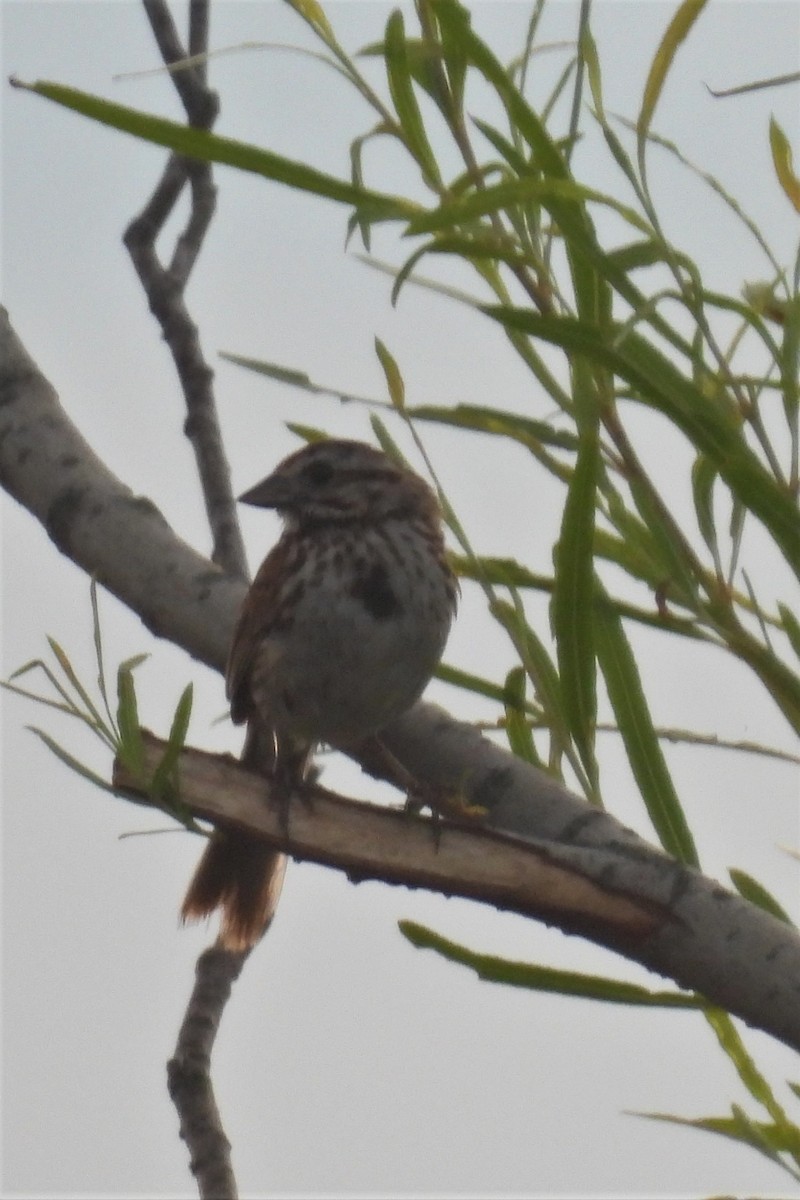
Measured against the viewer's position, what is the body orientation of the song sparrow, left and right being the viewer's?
facing the viewer and to the right of the viewer
